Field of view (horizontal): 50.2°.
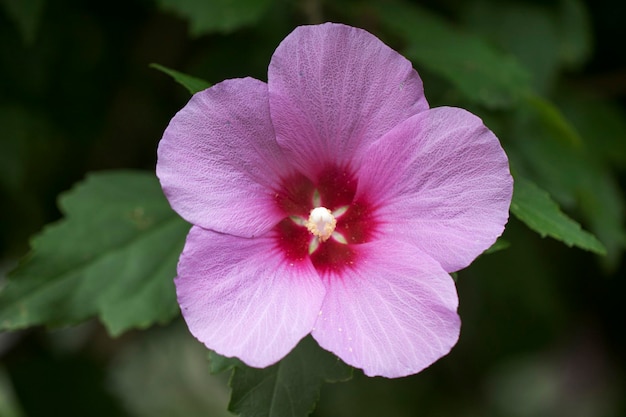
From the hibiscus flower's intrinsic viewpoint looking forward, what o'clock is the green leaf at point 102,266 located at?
The green leaf is roughly at 4 o'clock from the hibiscus flower.

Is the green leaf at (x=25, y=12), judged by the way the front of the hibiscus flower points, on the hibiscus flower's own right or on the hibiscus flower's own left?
on the hibiscus flower's own right

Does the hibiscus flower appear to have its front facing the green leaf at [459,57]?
no

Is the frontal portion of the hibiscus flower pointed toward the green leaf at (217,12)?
no

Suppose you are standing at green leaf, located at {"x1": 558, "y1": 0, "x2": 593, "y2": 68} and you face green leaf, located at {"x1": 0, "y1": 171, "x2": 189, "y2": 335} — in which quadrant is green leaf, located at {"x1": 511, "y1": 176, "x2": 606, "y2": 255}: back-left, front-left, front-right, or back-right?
front-left

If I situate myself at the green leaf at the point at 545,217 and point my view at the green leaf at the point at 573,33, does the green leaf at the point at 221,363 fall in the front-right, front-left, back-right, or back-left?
back-left

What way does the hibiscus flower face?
toward the camera

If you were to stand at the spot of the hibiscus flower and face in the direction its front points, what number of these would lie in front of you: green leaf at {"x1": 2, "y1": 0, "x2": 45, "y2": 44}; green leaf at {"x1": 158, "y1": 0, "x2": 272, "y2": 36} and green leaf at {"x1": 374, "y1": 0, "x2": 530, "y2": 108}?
0

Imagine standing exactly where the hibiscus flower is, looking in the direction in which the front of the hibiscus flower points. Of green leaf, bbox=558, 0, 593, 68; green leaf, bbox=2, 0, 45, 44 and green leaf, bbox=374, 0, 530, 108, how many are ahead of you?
0

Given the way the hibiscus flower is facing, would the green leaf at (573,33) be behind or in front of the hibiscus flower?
behind

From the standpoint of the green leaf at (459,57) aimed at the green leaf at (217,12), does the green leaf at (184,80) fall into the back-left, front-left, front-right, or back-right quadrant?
front-left
